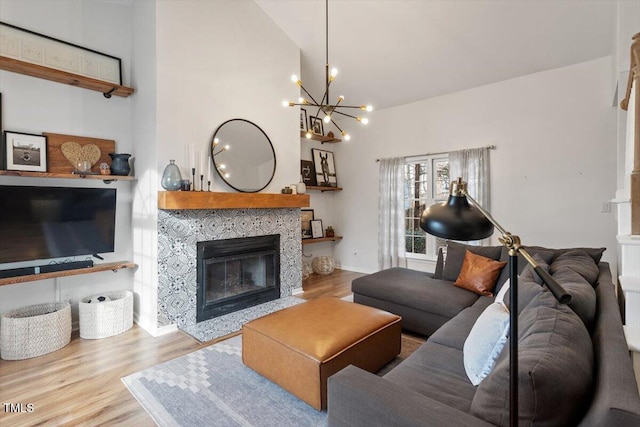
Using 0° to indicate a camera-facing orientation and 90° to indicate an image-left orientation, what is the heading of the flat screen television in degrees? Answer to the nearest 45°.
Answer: approximately 315°

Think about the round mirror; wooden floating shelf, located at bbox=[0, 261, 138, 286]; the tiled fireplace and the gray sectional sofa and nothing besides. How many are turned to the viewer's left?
1

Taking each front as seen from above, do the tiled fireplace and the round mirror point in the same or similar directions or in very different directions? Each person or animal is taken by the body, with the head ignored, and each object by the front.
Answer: same or similar directions

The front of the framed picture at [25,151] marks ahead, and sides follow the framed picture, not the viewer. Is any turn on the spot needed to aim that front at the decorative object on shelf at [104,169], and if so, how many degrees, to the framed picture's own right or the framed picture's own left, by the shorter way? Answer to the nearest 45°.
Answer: approximately 45° to the framed picture's own left

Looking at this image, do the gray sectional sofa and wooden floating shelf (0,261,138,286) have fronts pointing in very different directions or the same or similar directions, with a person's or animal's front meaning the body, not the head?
very different directions

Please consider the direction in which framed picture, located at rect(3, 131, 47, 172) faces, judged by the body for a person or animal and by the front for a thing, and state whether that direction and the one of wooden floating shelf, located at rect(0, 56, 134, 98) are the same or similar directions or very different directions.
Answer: same or similar directions

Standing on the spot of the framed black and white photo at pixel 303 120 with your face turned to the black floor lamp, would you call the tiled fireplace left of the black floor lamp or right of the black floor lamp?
right

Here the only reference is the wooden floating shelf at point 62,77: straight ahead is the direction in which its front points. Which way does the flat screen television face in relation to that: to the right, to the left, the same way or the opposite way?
the same way

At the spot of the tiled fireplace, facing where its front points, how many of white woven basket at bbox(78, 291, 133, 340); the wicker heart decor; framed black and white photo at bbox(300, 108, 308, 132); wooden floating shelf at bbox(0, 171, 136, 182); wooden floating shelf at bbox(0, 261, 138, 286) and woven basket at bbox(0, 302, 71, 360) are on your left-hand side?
1

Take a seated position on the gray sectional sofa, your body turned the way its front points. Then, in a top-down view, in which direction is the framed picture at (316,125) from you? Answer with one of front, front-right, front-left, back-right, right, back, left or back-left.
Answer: front-right

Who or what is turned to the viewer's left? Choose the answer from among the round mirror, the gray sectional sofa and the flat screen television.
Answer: the gray sectional sofa

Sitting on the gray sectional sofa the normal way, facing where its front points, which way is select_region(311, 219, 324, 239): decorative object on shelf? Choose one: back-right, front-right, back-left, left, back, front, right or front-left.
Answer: front-right

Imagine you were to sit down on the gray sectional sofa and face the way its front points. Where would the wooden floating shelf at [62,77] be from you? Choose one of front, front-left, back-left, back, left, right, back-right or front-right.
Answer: front

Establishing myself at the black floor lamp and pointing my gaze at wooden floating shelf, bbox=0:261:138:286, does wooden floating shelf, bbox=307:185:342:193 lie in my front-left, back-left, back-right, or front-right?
front-right

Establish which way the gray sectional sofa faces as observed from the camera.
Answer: facing to the left of the viewer

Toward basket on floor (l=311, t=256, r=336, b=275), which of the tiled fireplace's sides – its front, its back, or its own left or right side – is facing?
left

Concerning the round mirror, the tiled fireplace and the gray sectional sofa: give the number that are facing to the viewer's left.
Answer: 1

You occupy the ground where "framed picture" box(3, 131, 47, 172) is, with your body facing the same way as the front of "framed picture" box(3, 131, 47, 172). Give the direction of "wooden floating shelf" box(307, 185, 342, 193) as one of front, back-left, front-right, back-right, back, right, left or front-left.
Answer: front-left

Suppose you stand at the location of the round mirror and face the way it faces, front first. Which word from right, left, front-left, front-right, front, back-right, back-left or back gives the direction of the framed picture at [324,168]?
left
